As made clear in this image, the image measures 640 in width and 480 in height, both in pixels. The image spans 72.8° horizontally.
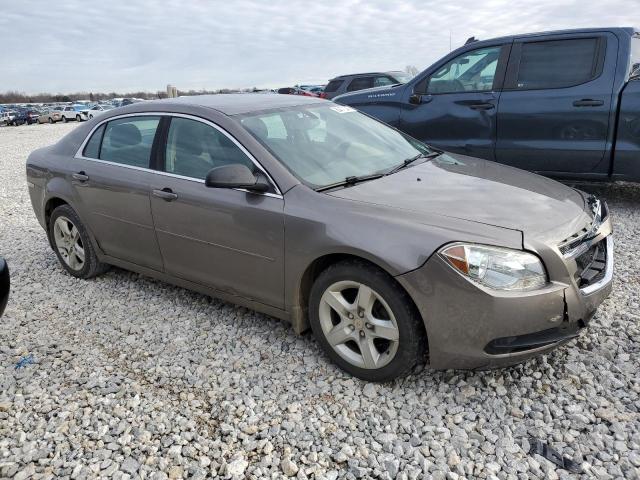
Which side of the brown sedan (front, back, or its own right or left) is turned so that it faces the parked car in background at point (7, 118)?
back

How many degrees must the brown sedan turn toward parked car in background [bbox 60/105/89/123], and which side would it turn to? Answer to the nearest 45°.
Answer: approximately 180°

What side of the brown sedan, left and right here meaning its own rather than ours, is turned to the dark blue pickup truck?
left

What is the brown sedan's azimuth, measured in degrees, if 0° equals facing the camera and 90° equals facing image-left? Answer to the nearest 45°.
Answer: approximately 315°

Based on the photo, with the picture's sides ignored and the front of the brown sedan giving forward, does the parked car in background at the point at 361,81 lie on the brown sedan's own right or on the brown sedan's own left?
on the brown sedan's own left

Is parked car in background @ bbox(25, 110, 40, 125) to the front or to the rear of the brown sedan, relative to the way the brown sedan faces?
to the rear

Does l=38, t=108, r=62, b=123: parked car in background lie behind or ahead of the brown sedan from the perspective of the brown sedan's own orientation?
behind

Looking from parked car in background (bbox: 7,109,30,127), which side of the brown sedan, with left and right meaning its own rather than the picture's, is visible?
back
